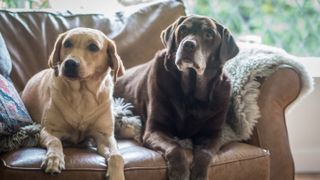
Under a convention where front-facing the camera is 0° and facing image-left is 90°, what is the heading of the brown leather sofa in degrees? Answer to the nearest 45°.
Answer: approximately 0°
